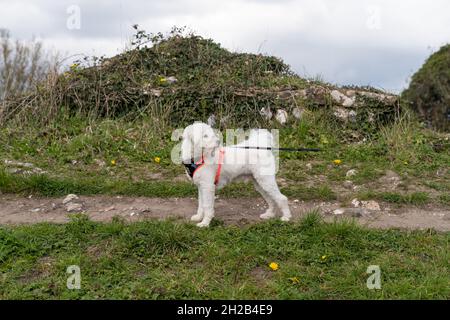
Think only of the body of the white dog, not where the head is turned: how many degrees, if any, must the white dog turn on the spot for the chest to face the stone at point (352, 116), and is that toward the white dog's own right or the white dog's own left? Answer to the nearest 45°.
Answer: approximately 135° to the white dog's own right

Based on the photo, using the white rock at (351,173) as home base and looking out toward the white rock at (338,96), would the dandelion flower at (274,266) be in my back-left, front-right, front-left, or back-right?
back-left

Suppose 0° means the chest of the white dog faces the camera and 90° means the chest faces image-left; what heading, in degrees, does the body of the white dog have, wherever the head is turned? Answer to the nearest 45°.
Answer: approximately 90°

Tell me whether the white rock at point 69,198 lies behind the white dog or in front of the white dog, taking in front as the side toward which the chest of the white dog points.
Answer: in front

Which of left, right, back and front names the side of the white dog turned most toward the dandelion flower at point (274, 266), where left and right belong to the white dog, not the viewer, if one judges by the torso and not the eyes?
left

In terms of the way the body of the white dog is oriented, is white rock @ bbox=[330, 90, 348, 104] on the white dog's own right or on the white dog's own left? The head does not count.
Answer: on the white dog's own right

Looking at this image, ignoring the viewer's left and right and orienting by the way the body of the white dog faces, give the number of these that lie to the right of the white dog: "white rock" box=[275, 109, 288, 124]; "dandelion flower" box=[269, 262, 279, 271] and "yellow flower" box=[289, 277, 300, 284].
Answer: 1

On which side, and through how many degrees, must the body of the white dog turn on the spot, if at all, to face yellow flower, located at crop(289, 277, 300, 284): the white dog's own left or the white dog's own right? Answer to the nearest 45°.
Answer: approximately 135° to the white dog's own left

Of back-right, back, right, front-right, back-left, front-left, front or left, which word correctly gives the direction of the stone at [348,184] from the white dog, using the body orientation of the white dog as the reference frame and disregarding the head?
back-right

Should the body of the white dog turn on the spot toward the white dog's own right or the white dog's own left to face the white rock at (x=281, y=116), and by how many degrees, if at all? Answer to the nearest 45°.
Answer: approximately 90° to the white dog's own right

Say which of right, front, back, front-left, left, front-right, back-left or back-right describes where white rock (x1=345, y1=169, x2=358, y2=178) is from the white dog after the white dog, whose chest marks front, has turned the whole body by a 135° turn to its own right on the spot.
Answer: front
